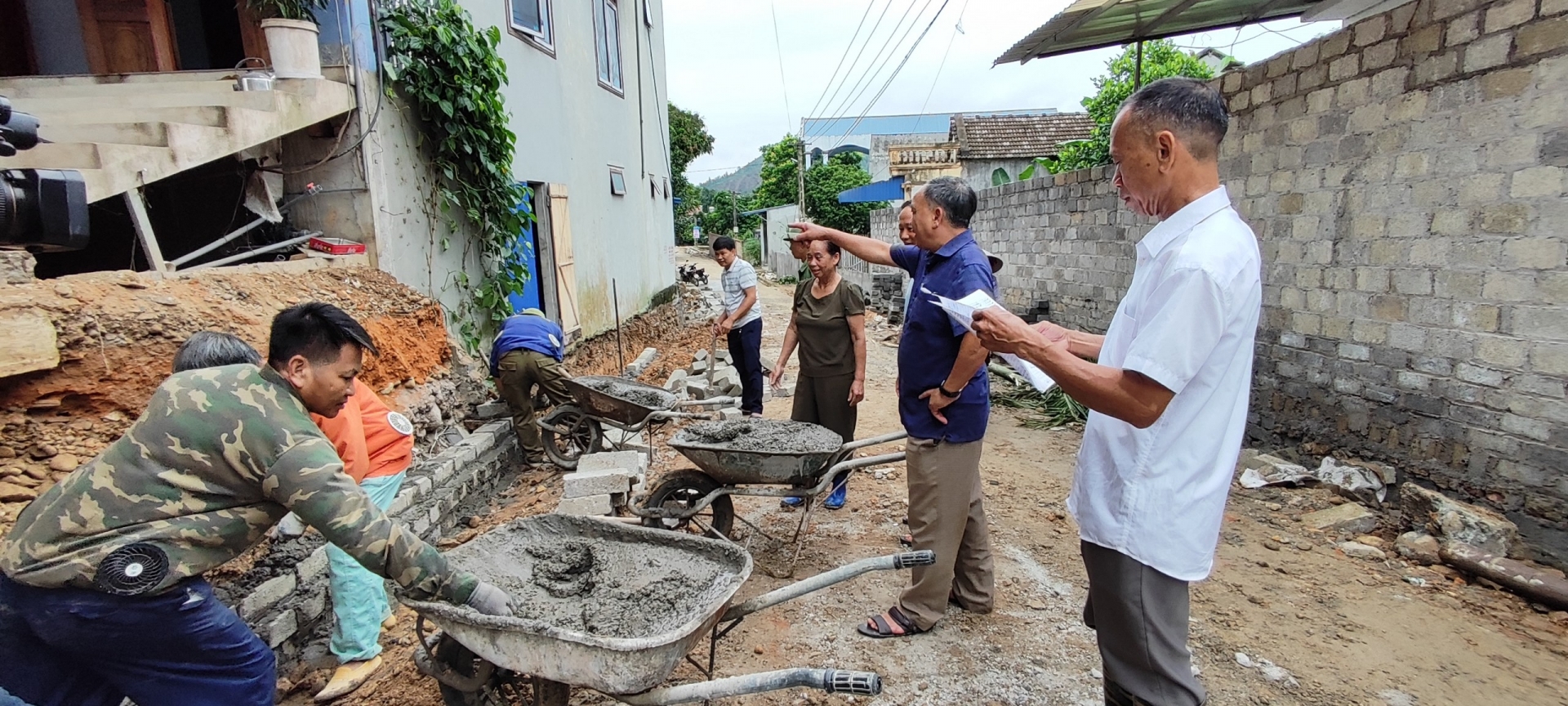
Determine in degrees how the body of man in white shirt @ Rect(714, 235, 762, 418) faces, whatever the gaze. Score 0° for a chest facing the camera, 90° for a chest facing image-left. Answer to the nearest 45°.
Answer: approximately 45°

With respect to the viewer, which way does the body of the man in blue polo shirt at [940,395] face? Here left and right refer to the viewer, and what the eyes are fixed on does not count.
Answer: facing to the left of the viewer

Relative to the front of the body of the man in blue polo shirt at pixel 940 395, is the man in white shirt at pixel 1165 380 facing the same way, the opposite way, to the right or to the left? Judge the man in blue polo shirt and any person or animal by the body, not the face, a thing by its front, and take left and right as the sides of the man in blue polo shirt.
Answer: the same way

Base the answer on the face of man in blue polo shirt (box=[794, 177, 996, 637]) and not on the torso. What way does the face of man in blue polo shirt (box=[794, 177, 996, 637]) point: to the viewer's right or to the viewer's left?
to the viewer's left

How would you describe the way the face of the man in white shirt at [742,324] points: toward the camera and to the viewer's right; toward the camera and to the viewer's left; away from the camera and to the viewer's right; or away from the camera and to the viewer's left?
toward the camera and to the viewer's left

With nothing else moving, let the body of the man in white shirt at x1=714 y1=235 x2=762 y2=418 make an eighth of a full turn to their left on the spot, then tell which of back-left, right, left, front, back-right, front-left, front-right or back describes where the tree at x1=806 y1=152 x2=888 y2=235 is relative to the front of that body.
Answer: back

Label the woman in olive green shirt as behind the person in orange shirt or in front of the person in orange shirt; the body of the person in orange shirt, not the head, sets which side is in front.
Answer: behind

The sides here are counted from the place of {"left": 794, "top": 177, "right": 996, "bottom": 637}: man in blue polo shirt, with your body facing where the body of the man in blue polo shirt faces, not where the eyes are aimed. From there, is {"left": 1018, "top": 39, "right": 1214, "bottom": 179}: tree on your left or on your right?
on your right

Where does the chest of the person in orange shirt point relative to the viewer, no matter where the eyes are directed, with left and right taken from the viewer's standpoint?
facing to the left of the viewer

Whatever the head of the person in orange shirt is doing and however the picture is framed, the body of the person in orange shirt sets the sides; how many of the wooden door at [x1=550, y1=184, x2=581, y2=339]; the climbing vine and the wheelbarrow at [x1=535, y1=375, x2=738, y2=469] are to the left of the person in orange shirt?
0

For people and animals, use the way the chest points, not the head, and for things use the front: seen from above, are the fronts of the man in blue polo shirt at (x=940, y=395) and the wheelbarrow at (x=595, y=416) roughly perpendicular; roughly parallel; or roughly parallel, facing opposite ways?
roughly parallel

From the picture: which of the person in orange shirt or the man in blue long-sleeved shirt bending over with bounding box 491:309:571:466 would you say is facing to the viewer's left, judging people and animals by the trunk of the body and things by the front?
the person in orange shirt

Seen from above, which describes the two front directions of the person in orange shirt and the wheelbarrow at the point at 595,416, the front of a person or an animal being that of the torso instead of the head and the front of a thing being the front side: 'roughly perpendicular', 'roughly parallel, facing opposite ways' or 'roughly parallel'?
roughly parallel

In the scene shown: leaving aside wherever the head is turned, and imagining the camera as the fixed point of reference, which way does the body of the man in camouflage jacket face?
to the viewer's right

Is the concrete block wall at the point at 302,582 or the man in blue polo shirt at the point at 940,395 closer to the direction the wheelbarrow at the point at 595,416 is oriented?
the concrete block wall

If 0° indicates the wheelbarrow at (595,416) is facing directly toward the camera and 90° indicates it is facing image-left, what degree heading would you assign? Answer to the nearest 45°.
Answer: approximately 90°

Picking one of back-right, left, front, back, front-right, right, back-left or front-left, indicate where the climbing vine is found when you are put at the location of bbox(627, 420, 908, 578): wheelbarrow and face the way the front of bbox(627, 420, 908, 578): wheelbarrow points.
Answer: front-right

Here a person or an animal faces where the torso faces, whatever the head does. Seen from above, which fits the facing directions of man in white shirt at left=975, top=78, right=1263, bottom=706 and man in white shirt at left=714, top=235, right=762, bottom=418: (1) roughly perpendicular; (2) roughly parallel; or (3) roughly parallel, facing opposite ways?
roughly perpendicular

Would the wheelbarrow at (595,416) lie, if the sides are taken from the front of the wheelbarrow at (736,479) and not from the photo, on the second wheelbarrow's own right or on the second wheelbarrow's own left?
on the second wheelbarrow's own right

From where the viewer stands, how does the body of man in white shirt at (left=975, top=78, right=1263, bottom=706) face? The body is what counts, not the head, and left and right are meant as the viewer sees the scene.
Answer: facing to the left of the viewer

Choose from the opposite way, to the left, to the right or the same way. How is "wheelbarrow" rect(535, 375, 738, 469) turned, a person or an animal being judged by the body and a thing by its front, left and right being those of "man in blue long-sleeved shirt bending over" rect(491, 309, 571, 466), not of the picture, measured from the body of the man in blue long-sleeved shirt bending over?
to the left
